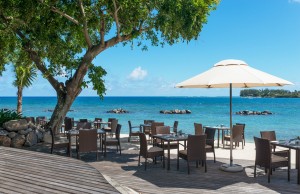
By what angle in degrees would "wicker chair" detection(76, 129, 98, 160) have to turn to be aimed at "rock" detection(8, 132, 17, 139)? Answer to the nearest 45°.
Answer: approximately 45° to its left

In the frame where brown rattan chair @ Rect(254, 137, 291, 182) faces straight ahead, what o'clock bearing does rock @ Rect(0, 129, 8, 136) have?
The rock is roughly at 8 o'clock from the brown rattan chair.

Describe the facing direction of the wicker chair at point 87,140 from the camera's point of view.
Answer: facing away from the viewer

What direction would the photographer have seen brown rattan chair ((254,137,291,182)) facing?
facing away from the viewer and to the right of the viewer

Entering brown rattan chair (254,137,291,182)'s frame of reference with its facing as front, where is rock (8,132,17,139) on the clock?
The rock is roughly at 8 o'clock from the brown rattan chair.

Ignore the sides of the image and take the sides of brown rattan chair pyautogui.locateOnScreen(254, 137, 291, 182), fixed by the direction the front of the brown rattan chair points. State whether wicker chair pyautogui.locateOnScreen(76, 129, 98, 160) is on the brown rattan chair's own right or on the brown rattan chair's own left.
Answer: on the brown rattan chair's own left

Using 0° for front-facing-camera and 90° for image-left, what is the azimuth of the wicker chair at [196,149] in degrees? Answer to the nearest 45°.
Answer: approximately 135°

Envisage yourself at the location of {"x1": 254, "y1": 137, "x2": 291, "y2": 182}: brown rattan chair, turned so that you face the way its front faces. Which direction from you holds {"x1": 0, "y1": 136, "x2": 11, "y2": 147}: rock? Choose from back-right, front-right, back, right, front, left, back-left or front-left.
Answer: back-left

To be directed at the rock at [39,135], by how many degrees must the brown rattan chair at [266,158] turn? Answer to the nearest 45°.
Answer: approximately 135° to its left
